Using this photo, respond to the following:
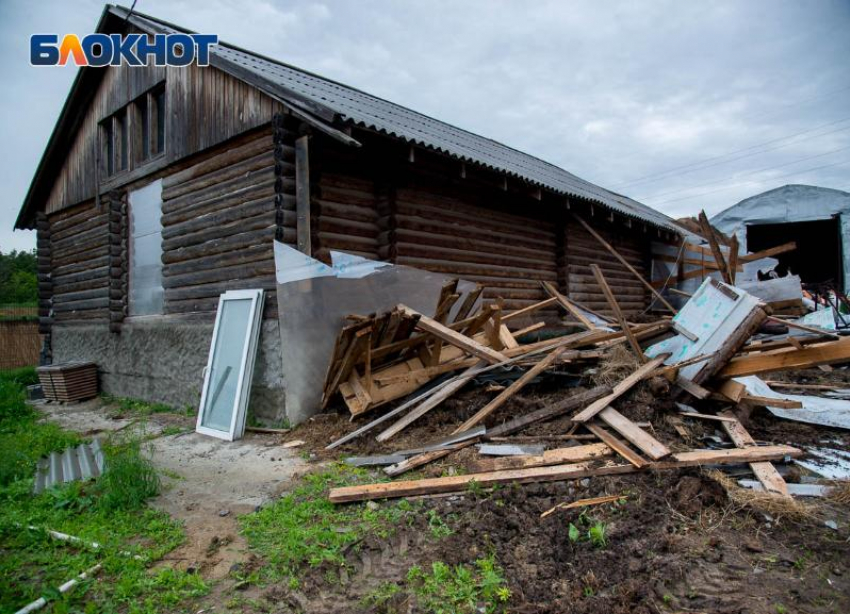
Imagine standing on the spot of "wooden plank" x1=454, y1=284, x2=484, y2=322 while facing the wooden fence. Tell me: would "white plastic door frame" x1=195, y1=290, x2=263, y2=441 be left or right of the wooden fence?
left
